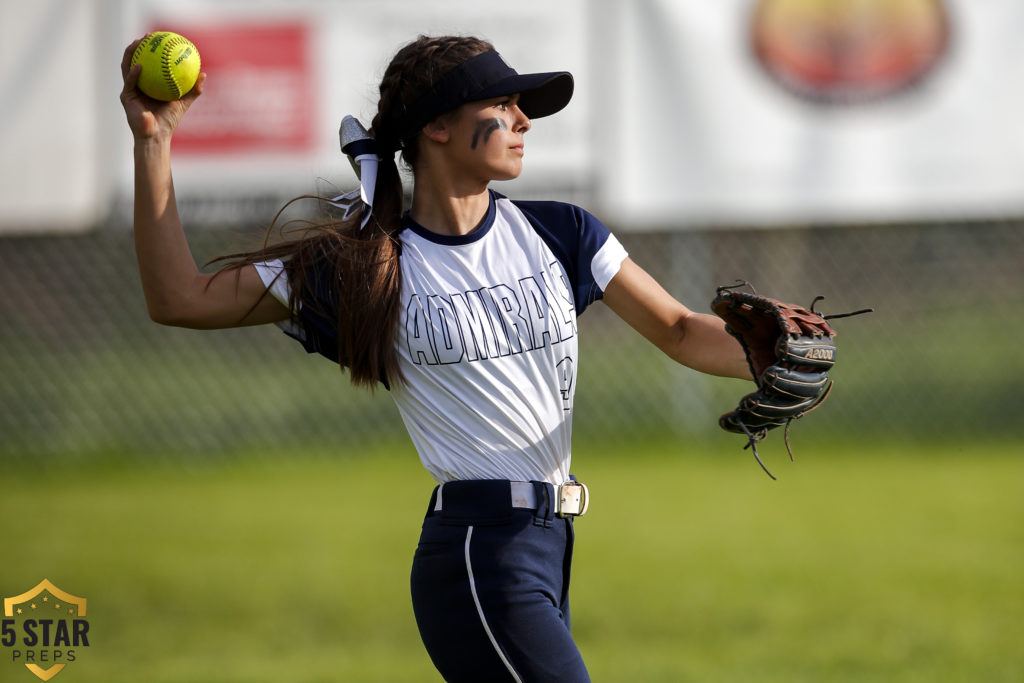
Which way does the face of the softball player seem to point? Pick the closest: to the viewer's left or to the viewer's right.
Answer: to the viewer's right

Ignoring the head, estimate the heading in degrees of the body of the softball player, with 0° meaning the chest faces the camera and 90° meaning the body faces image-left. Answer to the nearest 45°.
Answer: approximately 315°

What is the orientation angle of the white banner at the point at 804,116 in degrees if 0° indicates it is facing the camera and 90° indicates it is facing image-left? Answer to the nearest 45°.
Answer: approximately 0°

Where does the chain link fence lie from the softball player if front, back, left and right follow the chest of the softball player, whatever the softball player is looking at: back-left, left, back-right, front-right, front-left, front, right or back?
back-left

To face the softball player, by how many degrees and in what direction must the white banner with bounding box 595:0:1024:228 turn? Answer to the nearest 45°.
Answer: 0° — it already faces them

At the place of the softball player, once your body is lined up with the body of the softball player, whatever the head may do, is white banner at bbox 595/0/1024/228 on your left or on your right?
on your left
